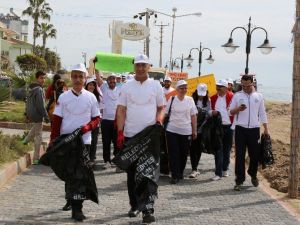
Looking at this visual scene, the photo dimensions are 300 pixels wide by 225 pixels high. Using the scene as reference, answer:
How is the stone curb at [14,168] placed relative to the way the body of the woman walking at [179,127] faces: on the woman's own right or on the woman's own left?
on the woman's own right

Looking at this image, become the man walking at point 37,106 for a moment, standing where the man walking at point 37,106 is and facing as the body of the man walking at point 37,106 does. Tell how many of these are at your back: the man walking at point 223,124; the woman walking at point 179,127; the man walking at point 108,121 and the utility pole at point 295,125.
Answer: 0

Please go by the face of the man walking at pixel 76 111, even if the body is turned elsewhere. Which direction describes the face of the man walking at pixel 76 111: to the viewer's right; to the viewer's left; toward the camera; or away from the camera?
toward the camera

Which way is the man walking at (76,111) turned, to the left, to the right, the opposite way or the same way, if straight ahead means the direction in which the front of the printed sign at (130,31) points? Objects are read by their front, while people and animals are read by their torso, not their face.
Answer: the same way

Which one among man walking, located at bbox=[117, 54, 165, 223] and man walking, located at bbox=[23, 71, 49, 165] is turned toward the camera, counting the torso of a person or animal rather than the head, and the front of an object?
man walking, located at bbox=[117, 54, 165, 223]

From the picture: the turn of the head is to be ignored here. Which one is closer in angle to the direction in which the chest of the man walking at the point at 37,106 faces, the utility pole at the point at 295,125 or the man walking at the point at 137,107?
the utility pole

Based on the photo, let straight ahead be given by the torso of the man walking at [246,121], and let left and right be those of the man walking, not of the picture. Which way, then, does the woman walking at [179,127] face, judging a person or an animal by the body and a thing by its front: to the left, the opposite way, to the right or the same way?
the same way

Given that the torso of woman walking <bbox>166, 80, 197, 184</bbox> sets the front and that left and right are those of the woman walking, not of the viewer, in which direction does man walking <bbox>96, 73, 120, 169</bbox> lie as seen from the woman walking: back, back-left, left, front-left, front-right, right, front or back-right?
back-right

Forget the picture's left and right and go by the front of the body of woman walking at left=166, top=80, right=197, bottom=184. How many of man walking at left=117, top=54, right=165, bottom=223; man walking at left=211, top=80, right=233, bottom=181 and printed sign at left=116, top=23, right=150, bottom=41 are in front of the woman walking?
1

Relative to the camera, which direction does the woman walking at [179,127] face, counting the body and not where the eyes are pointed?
toward the camera

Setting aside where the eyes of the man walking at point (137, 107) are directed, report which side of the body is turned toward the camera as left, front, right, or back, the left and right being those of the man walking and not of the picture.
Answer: front

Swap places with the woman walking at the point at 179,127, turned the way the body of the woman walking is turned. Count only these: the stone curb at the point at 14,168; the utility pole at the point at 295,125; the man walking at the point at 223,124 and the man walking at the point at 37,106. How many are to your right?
2

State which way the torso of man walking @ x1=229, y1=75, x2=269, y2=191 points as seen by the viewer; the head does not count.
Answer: toward the camera

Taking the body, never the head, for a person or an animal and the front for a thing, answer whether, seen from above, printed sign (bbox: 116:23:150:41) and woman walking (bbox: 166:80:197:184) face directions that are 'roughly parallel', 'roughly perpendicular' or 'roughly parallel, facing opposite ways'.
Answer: roughly parallel

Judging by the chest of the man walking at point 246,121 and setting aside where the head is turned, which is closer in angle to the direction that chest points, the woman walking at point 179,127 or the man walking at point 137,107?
the man walking
